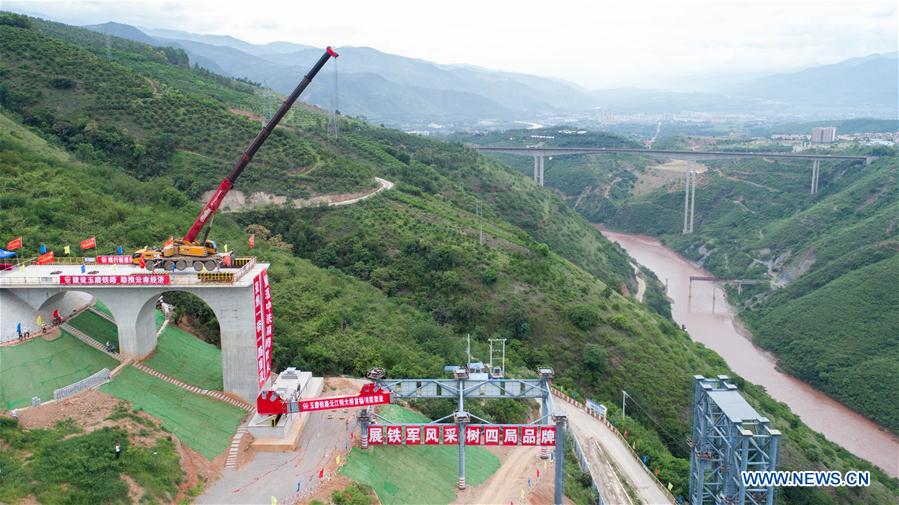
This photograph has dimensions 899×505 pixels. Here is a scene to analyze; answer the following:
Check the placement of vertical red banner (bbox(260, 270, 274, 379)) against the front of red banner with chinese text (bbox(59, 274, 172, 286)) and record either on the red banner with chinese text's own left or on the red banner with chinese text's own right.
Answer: on the red banner with chinese text's own left

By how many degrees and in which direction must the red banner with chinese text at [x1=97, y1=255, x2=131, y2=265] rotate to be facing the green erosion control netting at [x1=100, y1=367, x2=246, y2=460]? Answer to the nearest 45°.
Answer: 0° — it already faces it

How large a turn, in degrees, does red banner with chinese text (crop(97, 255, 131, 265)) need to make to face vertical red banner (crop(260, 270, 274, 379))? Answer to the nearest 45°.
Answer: approximately 45° to its left

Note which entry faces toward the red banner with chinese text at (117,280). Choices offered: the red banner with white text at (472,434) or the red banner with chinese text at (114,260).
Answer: the red banner with chinese text at (114,260)

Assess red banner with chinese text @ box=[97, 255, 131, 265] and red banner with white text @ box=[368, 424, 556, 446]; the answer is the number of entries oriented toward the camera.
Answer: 2

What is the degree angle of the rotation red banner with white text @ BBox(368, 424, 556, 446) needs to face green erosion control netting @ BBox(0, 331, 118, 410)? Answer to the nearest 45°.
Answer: approximately 90° to its right

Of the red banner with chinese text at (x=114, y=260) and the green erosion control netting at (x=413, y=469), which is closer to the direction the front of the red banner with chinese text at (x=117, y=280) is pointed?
the green erosion control netting

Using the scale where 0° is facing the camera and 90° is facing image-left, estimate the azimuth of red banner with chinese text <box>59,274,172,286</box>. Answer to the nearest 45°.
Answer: approximately 0°

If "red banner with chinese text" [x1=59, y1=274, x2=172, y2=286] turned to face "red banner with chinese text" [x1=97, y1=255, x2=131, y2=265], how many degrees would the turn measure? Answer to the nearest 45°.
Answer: approximately 180°

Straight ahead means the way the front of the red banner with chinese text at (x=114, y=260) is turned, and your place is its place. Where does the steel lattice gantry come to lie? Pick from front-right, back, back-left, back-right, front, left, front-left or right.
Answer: front-left

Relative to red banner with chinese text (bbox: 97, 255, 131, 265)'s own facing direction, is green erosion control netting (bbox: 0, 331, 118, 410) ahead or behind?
ahead

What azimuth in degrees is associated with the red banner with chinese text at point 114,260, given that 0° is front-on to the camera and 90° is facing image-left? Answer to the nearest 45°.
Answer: approximately 0°
